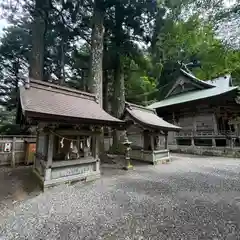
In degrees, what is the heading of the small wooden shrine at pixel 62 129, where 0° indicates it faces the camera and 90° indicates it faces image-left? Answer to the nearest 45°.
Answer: approximately 315°

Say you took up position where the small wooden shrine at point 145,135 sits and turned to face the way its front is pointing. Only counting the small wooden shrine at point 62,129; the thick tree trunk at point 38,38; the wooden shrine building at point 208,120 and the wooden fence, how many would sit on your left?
1

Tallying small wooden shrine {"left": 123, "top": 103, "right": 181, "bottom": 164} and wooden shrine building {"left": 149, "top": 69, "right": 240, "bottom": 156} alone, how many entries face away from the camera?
0

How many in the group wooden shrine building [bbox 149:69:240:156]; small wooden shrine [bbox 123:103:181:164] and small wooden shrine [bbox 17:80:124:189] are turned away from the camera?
0

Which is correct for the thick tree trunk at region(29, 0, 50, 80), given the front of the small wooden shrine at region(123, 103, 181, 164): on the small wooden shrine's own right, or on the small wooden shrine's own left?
on the small wooden shrine's own right

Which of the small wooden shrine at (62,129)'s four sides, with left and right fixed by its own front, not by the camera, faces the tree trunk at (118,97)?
left

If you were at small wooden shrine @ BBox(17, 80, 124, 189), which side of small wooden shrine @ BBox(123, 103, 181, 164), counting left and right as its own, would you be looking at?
right

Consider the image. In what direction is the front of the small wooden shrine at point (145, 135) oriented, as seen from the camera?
facing the viewer and to the right of the viewer

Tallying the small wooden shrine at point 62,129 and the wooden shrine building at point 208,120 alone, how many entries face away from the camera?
0

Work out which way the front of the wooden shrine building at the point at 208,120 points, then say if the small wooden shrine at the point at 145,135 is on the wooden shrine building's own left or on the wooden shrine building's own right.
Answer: on the wooden shrine building's own right
